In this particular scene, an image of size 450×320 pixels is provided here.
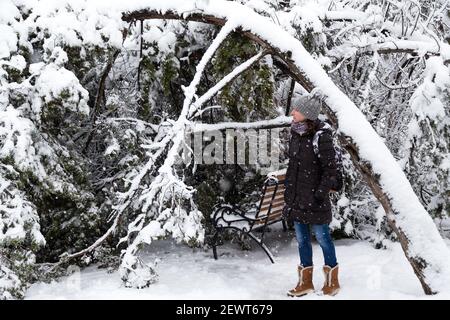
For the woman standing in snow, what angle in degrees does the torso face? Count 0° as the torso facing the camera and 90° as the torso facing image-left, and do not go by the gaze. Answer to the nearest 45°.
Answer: approximately 45°

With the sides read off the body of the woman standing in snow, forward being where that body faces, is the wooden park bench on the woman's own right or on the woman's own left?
on the woman's own right

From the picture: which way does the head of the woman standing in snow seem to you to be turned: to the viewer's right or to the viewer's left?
to the viewer's left
